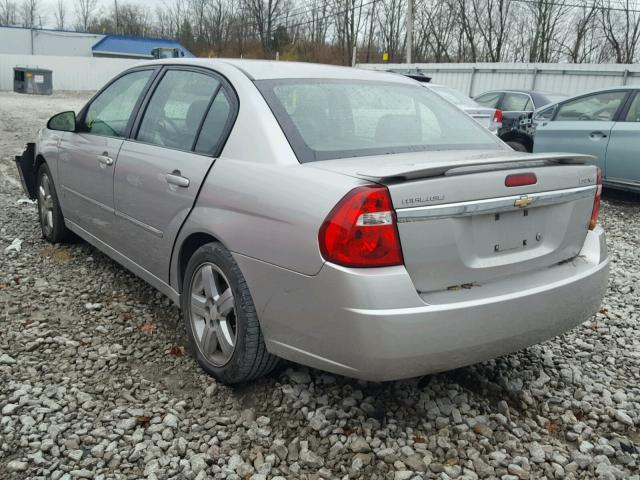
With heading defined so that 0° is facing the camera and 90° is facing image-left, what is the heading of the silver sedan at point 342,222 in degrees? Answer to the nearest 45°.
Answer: approximately 135°

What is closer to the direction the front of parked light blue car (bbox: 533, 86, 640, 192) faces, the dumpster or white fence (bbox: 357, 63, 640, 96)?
the dumpster

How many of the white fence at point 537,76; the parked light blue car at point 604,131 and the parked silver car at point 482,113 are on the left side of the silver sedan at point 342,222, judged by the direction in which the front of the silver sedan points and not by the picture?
0

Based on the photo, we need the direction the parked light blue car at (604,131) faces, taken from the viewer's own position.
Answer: facing to the left of the viewer

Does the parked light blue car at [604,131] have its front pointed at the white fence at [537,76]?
no

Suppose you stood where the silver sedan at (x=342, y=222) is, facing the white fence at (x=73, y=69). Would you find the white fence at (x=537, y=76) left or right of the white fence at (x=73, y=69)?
right

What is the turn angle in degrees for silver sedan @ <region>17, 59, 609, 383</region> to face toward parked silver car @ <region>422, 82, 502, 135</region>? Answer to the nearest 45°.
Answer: approximately 45° to its right

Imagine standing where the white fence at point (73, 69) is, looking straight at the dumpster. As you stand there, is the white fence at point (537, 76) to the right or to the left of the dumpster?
left

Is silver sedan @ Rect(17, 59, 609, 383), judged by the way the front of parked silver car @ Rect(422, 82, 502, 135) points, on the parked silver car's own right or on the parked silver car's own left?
on the parked silver car's own left

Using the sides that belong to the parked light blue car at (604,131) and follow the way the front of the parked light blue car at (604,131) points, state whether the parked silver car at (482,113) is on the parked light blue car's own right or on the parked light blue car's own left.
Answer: on the parked light blue car's own right

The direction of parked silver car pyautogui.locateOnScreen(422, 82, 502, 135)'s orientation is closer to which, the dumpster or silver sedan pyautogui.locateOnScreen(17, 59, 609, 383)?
the dumpster
